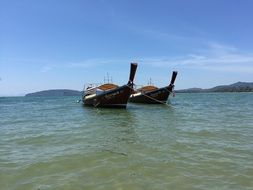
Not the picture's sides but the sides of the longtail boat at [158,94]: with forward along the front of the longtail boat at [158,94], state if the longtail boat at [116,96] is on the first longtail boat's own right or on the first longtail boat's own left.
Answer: on the first longtail boat's own right
